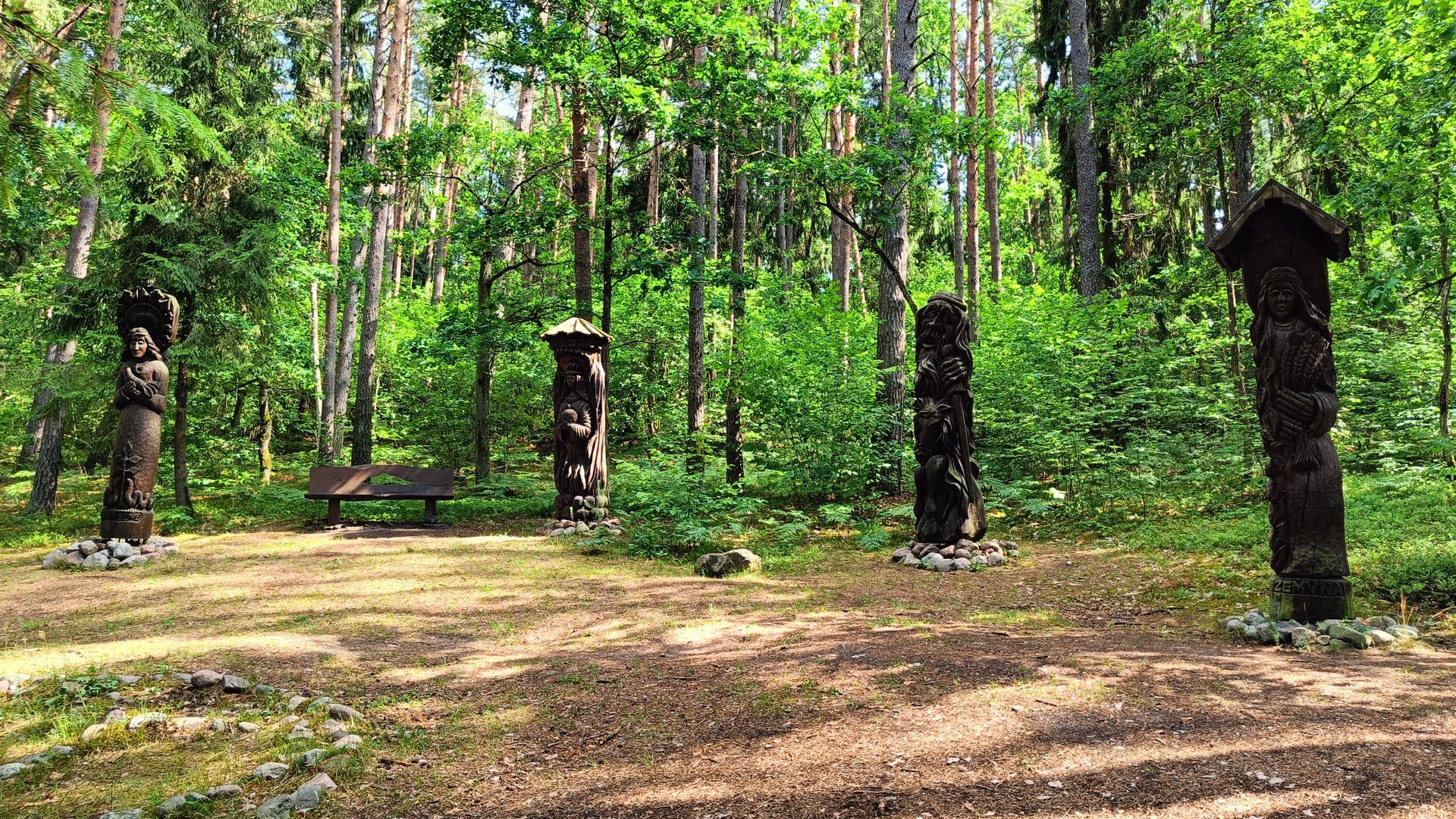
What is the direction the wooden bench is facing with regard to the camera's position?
facing the viewer

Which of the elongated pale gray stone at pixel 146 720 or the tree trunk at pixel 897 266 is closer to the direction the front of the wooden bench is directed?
the elongated pale gray stone

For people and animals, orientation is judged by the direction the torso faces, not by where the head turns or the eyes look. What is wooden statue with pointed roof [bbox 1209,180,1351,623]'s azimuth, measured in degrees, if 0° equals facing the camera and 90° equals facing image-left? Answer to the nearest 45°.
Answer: approximately 0°

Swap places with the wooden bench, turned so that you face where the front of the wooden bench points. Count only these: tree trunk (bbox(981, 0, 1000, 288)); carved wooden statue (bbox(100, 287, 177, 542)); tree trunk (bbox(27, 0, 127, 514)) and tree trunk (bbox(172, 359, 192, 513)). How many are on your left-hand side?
1

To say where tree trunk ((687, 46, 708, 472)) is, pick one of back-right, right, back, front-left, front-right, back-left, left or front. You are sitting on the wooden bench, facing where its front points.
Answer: left

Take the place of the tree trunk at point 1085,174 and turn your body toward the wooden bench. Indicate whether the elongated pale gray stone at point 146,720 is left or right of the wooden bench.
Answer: left

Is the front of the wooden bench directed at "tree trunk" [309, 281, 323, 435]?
no

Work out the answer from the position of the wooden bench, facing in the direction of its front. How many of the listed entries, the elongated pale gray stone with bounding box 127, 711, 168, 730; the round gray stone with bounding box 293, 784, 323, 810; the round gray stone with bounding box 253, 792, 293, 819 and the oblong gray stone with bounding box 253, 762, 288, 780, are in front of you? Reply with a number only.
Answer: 4

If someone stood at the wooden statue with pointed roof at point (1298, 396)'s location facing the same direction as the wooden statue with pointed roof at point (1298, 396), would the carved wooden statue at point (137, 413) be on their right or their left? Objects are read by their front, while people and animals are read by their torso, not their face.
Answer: on their right

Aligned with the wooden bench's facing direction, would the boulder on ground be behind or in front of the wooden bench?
in front

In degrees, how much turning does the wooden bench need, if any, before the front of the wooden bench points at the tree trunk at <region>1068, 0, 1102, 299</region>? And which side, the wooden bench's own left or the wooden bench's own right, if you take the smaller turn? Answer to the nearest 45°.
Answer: approximately 90° to the wooden bench's own left

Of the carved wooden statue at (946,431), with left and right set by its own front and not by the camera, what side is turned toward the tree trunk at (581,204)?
right

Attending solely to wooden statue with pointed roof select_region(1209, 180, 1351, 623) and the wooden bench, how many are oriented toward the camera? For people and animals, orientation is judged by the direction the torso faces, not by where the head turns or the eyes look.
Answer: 2

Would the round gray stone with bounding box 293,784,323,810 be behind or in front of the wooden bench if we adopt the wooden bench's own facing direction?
in front

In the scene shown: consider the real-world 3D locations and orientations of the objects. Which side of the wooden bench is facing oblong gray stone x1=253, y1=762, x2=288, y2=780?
front

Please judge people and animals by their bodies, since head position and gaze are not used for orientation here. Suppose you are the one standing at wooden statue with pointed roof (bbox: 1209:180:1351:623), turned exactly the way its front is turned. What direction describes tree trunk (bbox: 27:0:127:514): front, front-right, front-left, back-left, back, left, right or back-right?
right

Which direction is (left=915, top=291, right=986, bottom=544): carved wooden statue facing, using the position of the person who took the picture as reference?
facing the viewer and to the left of the viewer
